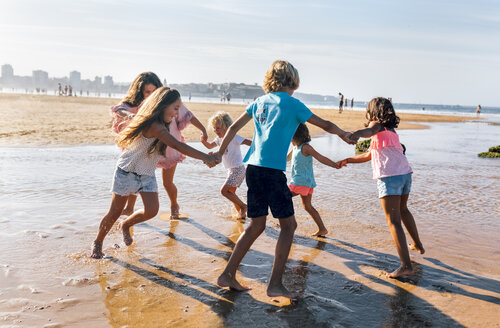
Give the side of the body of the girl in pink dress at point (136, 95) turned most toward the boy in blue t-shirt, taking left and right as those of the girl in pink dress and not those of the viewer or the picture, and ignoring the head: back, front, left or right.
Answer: front

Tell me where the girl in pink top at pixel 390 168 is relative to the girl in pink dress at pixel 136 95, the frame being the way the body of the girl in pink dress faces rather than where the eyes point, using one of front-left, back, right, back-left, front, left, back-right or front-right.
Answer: front

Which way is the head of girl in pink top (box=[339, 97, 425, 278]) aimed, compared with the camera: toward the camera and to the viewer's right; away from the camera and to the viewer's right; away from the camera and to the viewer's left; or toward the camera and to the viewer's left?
away from the camera and to the viewer's left

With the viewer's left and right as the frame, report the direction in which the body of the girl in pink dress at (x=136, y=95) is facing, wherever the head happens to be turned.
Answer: facing the viewer and to the right of the viewer
